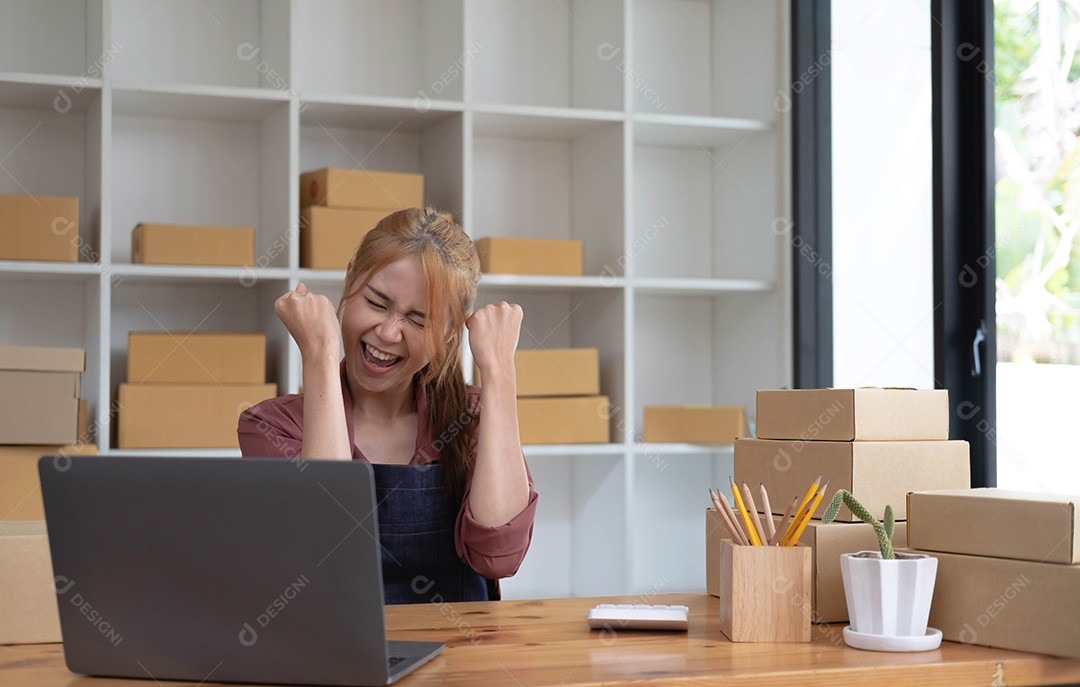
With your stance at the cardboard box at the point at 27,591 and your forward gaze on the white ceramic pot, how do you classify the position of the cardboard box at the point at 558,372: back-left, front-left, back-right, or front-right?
front-left

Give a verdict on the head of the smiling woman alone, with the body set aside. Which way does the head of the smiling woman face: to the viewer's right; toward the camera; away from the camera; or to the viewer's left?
toward the camera

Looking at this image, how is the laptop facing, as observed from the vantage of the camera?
facing away from the viewer and to the right of the viewer

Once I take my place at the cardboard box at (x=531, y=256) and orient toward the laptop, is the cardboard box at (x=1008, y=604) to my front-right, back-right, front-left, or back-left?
front-left

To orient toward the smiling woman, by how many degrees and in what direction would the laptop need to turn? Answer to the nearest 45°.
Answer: approximately 45° to its left

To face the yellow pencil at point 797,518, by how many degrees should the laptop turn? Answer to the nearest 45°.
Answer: approximately 45° to its right

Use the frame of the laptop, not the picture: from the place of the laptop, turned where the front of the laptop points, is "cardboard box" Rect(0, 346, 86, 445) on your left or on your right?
on your left

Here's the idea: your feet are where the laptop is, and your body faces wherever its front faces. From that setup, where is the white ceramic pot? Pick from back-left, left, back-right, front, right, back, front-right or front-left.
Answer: front-right

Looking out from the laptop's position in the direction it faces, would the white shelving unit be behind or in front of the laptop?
in front

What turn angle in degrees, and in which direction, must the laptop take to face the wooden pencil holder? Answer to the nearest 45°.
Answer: approximately 45° to its right

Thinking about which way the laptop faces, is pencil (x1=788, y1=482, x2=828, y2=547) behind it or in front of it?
in front
